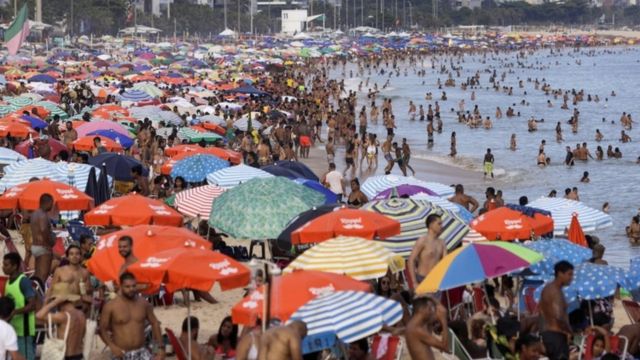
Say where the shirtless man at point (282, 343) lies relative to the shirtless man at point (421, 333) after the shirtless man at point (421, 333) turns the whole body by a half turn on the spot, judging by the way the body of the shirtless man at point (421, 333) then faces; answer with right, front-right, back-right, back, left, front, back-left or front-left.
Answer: front-left

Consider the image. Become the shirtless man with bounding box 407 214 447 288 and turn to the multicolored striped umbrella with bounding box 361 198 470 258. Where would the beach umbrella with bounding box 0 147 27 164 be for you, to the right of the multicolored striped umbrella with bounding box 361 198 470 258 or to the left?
left
